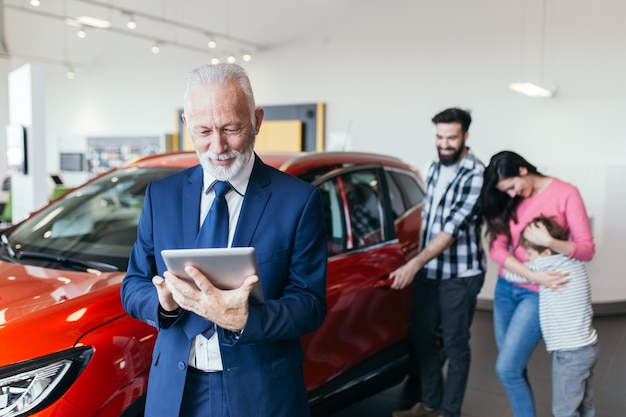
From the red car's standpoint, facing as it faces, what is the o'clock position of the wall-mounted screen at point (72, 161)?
The wall-mounted screen is roughly at 4 o'clock from the red car.

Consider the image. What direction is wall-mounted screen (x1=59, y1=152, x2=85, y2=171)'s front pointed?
toward the camera

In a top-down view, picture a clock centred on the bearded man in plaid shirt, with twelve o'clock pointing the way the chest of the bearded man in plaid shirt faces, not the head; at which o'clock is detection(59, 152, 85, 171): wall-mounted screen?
The wall-mounted screen is roughly at 3 o'clock from the bearded man in plaid shirt.

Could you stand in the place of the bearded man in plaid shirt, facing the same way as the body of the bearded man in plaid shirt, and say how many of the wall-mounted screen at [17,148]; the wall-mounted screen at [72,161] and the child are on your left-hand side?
1

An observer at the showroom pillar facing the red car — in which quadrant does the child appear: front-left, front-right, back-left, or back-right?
front-left

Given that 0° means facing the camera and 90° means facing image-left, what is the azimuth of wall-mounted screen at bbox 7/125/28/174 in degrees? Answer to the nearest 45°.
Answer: approximately 45°

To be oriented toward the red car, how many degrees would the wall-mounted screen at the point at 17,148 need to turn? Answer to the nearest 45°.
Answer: approximately 45° to its left

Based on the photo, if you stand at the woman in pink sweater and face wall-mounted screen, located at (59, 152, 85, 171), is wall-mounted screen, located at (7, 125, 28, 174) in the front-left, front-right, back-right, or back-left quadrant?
front-left

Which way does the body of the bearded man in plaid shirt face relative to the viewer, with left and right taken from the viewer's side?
facing the viewer and to the left of the viewer

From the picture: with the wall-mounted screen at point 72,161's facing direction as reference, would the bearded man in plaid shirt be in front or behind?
in front
